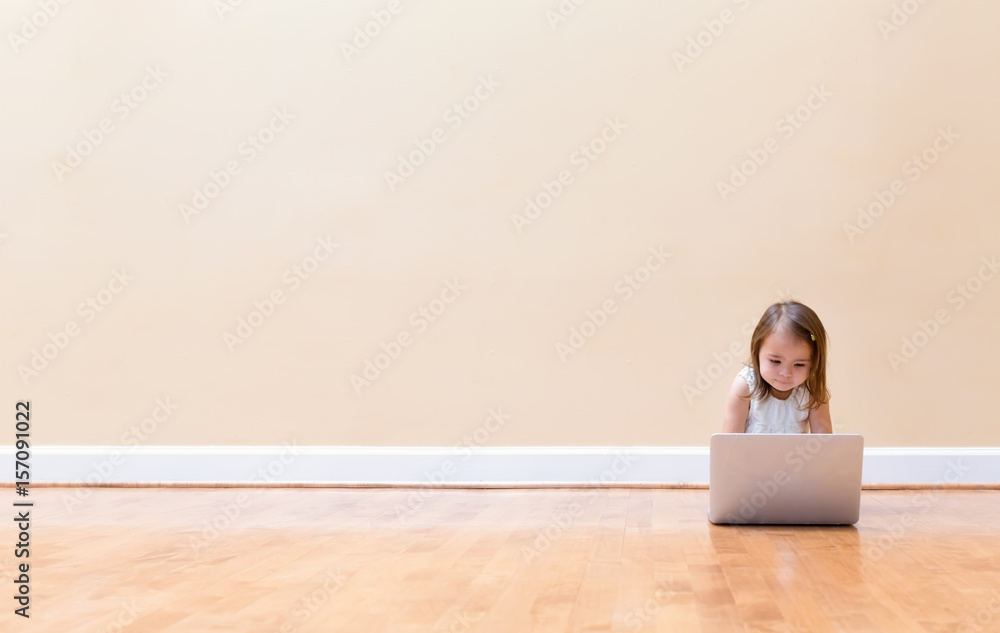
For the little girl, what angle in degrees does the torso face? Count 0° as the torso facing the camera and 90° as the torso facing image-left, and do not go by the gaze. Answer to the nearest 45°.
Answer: approximately 0°
